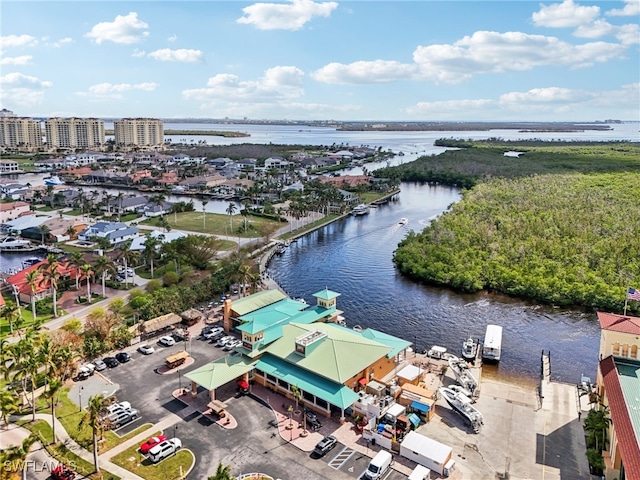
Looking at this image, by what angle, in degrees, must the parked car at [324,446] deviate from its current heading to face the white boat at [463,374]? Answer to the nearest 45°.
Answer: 0° — it already faces it

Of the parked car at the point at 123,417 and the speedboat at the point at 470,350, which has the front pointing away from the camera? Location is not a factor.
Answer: the speedboat

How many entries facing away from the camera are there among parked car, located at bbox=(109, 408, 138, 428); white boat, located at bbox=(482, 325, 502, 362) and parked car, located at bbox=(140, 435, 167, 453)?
1

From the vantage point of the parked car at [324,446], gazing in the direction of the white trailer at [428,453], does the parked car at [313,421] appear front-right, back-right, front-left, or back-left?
back-left

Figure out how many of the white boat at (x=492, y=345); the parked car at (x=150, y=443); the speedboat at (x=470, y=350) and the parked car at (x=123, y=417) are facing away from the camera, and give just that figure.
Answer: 2

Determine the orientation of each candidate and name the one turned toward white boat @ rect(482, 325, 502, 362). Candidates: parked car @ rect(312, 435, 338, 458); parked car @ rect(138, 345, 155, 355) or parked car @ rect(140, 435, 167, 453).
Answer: parked car @ rect(312, 435, 338, 458)

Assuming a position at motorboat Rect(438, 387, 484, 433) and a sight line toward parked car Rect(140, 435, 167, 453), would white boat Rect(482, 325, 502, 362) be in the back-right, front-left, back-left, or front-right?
back-right

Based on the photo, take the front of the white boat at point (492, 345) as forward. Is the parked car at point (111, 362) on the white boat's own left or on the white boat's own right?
on the white boat's own left

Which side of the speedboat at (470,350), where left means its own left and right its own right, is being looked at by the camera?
back

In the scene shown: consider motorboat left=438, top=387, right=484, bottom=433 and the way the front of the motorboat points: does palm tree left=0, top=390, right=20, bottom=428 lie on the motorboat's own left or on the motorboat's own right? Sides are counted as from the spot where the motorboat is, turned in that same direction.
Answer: on the motorboat's own left

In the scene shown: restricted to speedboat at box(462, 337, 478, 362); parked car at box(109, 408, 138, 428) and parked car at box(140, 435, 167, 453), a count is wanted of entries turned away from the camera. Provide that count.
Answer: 1

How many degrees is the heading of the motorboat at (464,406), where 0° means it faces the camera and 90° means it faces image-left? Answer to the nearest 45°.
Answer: approximately 135°

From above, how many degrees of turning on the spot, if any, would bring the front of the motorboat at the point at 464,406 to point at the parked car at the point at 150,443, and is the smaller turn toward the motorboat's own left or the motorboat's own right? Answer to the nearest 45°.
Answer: approximately 90° to the motorboat's own left

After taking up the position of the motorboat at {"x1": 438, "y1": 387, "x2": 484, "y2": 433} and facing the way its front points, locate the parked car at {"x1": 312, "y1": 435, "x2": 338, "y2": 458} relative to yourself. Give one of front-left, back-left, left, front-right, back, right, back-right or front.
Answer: left

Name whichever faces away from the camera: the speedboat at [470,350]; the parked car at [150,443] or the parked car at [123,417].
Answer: the speedboat
